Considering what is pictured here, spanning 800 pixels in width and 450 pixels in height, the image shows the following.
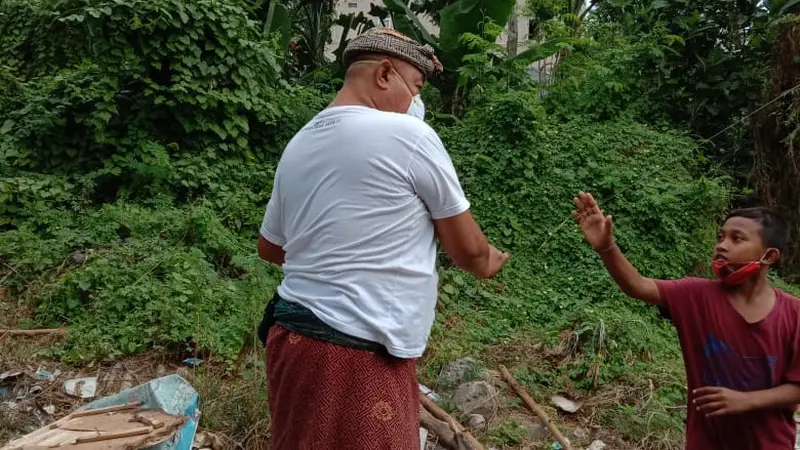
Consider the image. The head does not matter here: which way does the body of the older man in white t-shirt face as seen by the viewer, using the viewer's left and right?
facing away from the viewer and to the right of the viewer

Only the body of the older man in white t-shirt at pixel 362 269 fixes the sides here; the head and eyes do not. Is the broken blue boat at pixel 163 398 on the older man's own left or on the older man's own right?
on the older man's own left

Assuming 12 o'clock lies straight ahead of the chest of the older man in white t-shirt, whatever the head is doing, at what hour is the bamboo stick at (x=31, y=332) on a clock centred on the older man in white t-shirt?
The bamboo stick is roughly at 9 o'clock from the older man in white t-shirt.

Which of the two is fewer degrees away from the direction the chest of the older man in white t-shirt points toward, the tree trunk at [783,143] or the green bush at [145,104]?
the tree trunk

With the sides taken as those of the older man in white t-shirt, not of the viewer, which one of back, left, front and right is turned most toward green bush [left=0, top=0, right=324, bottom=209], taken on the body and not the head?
left

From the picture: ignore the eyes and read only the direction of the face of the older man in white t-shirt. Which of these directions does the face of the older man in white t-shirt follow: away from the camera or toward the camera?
away from the camera

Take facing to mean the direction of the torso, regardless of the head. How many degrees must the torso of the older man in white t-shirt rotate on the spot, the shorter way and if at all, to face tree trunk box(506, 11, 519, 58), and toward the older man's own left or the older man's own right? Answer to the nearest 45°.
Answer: approximately 45° to the older man's own left
